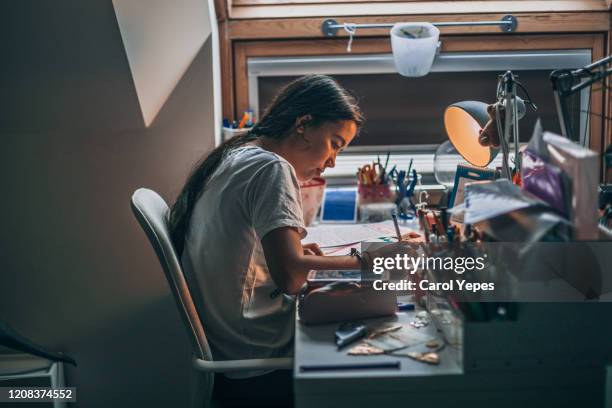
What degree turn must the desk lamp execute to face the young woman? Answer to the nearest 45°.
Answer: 0° — it already faces them

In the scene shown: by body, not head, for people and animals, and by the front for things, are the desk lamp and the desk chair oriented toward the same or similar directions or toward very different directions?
very different directions

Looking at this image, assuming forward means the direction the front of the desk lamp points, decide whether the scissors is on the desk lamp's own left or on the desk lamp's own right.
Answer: on the desk lamp's own right

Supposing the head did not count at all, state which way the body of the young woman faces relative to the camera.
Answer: to the viewer's right

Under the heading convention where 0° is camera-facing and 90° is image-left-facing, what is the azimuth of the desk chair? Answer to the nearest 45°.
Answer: approximately 270°

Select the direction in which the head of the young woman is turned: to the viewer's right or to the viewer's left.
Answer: to the viewer's right

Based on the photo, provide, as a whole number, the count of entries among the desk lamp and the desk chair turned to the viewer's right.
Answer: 1

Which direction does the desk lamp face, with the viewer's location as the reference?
facing the viewer and to the left of the viewer

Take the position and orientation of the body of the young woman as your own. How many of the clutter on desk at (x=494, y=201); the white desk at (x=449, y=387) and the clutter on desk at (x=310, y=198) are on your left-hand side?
1
